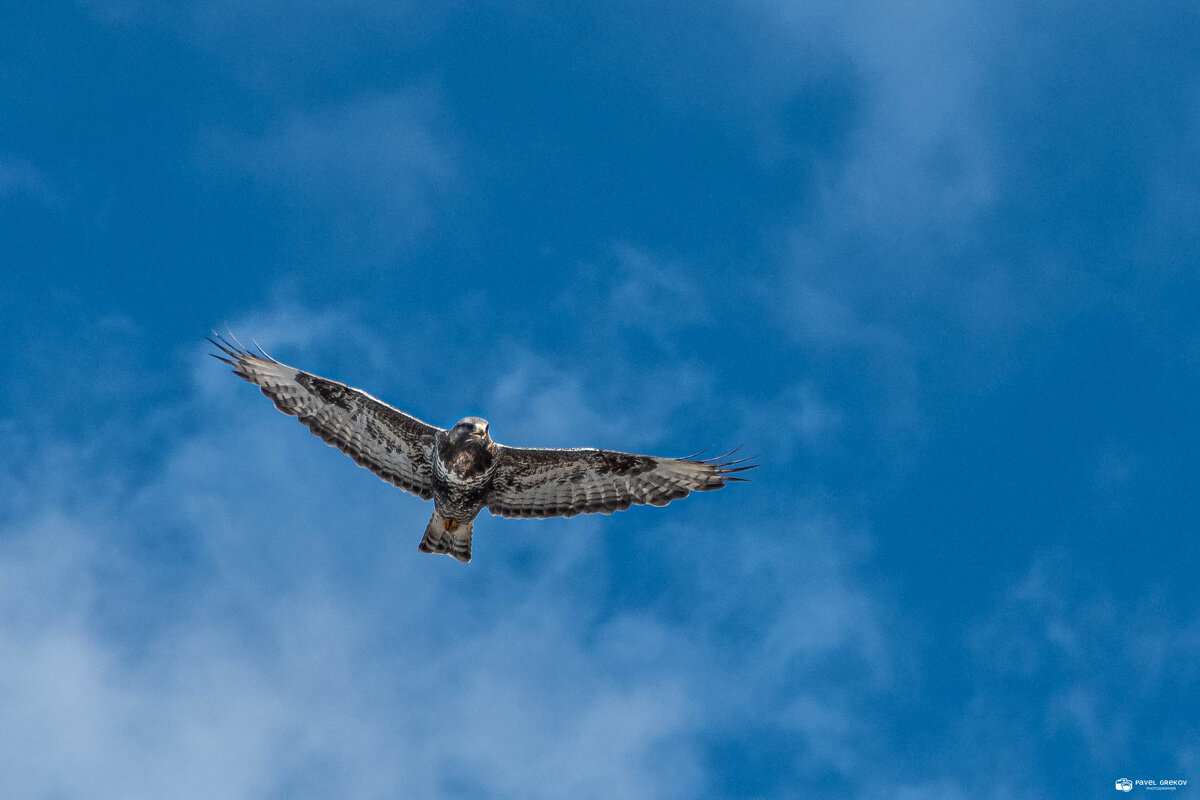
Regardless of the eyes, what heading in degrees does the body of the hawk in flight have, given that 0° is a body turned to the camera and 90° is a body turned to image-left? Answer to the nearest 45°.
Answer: approximately 0°
